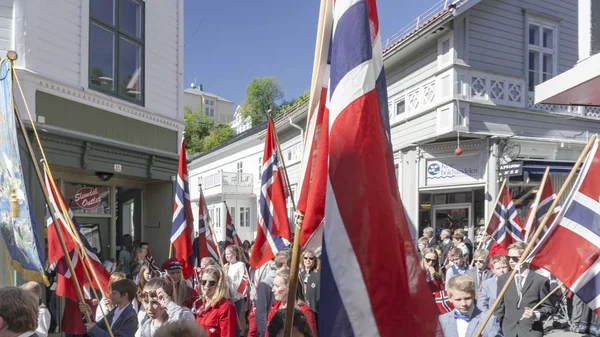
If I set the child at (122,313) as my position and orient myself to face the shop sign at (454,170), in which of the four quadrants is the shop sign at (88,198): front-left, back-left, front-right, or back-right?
front-left

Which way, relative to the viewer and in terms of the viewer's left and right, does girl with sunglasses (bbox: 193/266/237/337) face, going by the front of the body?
facing the viewer and to the left of the viewer

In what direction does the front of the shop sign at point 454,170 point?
toward the camera

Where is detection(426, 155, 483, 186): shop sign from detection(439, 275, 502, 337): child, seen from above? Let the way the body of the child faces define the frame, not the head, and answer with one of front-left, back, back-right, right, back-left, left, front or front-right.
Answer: back

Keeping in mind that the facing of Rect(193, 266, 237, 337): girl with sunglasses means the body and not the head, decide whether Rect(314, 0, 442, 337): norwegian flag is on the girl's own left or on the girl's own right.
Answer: on the girl's own left

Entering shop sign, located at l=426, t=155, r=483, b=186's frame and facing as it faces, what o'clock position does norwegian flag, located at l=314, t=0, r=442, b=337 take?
The norwegian flag is roughly at 12 o'clock from the shop sign.

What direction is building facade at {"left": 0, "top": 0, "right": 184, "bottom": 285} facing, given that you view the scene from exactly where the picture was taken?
facing the viewer and to the right of the viewer
